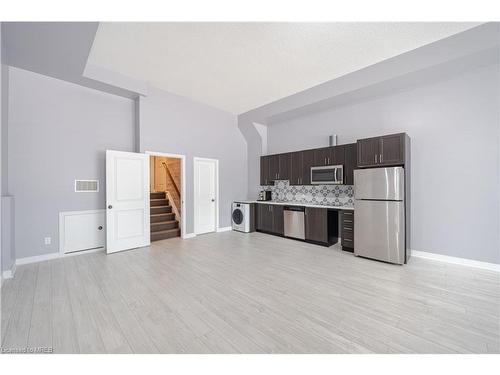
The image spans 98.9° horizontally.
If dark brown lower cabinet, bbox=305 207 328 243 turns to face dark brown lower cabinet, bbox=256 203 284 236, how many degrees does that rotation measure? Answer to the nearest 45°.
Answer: approximately 90° to its right

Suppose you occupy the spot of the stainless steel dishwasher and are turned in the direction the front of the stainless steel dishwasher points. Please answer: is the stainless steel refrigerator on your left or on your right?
on your left

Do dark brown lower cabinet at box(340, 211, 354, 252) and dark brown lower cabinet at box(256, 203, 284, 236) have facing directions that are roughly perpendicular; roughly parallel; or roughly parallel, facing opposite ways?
roughly parallel

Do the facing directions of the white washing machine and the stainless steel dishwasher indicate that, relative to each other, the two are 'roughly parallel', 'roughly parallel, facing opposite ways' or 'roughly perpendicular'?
roughly parallel

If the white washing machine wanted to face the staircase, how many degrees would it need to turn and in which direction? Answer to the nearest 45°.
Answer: approximately 45° to its right

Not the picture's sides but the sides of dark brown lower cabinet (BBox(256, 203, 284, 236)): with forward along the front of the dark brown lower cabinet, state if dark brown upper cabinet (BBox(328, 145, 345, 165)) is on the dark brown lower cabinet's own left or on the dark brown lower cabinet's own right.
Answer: on the dark brown lower cabinet's own left

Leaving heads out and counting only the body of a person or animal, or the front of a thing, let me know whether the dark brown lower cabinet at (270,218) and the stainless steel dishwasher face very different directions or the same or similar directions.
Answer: same or similar directions

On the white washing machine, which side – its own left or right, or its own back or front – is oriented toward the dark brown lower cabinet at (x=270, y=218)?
left

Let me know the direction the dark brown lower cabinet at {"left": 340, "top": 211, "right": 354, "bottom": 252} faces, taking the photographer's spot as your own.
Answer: facing the viewer and to the left of the viewer

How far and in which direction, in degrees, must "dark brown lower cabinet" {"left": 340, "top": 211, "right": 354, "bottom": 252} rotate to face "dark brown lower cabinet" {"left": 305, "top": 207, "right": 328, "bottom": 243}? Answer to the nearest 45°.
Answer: approximately 90° to its right

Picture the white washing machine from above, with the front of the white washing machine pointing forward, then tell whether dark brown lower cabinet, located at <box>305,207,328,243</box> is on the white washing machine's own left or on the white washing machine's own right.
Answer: on the white washing machine's own left

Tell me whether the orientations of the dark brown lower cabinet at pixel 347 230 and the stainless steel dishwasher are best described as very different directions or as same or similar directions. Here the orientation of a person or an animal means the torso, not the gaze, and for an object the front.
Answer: same or similar directions
